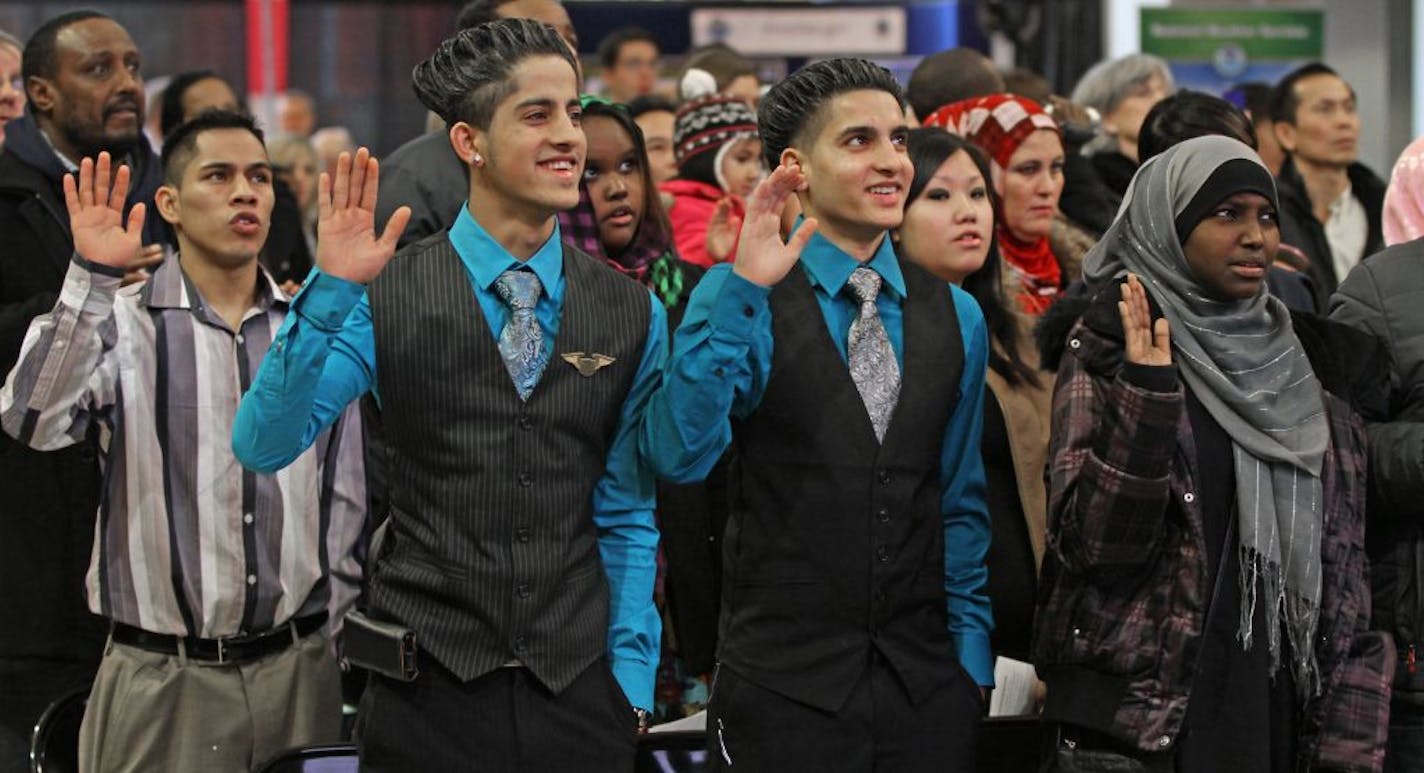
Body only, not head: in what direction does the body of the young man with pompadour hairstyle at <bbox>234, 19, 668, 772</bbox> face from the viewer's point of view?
toward the camera

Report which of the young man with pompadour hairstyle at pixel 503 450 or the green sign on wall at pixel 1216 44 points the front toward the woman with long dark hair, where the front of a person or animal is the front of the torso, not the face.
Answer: the green sign on wall

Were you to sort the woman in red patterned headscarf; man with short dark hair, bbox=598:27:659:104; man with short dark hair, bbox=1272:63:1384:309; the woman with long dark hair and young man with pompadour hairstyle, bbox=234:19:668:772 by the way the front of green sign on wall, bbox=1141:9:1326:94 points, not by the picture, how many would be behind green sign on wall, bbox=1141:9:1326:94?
0

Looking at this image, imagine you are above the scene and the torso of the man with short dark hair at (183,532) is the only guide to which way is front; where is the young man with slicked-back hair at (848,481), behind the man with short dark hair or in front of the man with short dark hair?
in front

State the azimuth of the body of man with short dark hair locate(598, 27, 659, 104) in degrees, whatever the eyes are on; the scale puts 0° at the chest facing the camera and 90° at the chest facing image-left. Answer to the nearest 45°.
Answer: approximately 315°

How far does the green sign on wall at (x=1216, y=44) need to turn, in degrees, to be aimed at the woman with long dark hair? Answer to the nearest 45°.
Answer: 0° — it already faces them

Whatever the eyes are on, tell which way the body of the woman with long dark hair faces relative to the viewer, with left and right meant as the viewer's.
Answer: facing the viewer and to the right of the viewer

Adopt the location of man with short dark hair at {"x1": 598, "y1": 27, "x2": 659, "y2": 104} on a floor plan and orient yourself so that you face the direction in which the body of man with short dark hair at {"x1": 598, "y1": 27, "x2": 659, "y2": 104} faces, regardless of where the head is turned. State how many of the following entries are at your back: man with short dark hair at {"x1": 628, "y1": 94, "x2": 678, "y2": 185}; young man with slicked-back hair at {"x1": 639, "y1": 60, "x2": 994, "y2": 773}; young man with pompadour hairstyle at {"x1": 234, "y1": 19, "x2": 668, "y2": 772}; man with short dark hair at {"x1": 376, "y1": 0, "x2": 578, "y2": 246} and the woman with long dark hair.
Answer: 0

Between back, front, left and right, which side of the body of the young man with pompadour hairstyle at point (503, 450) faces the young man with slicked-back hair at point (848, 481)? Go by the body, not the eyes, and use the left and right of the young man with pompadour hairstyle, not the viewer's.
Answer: left

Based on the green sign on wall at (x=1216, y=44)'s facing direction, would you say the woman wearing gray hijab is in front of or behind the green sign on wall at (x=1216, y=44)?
in front

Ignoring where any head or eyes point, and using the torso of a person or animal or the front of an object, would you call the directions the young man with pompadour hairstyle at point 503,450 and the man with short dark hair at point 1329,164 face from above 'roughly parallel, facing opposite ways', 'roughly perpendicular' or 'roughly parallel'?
roughly parallel

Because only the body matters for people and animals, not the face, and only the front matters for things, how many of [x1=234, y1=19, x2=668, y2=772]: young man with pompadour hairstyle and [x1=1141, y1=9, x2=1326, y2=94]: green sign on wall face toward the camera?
2

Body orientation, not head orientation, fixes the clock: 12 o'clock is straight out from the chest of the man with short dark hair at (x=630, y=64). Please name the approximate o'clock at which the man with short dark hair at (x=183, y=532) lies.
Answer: the man with short dark hair at (x=183, y=532) is roughly at 2 o'clock from the man with short dark hair at (x=630, y=64).

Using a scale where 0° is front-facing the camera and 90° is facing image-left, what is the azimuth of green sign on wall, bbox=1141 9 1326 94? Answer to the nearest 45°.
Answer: approximately 0°

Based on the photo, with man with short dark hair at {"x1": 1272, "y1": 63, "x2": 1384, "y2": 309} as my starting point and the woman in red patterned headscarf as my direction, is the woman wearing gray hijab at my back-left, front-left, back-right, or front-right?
front-left

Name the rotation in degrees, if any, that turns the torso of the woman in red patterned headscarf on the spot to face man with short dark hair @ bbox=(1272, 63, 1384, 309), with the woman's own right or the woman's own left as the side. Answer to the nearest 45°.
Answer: approximately 90° to the woman's own left

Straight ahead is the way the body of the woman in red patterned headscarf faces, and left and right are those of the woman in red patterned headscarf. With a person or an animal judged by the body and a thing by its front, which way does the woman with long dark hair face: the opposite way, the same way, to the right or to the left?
the same way

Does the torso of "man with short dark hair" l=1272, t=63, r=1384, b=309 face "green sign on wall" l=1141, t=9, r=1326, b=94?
no

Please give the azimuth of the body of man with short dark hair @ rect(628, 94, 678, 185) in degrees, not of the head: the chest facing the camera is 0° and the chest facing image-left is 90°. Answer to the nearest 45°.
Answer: approximately 315°
